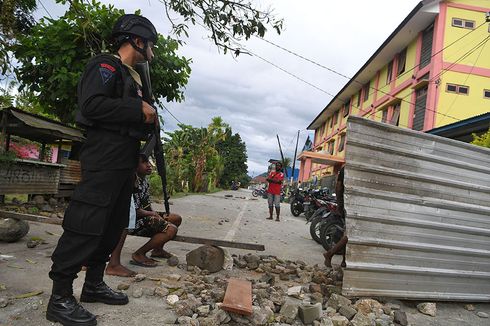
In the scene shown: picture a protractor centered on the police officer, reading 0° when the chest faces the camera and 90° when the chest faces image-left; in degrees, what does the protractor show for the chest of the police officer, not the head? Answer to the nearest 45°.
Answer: approximately 270°

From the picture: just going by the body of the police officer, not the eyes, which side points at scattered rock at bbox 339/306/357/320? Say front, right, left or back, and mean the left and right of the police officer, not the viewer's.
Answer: front

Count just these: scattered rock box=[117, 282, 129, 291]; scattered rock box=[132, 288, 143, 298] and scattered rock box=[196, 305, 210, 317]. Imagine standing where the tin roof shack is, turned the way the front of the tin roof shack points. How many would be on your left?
0

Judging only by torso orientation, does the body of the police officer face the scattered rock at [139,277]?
no

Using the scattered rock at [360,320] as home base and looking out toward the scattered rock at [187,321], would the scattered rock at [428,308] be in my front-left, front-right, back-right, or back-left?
back-right

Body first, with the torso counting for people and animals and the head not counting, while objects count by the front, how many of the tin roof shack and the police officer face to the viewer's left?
0

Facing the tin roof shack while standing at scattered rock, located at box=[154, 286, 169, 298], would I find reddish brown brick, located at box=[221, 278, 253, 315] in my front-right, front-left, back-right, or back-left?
back-right

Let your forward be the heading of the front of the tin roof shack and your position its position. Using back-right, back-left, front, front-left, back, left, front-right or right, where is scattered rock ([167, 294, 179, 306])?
front-right

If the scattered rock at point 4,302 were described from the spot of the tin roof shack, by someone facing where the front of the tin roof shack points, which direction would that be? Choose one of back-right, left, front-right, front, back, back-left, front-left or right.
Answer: front-right

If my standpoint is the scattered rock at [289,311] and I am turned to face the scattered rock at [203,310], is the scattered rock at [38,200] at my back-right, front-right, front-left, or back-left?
front-right

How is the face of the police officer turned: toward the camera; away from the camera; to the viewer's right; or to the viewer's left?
to the viewer's right

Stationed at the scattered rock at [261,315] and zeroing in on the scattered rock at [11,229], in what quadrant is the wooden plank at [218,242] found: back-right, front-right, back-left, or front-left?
front-right

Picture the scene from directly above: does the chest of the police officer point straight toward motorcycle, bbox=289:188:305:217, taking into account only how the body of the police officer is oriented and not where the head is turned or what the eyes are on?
no

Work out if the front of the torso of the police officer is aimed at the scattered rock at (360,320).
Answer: yes

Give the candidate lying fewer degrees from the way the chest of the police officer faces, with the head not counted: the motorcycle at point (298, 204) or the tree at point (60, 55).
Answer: the motorcycle

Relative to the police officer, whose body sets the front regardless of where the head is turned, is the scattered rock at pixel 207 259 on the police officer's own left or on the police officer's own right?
on the police officer's own left

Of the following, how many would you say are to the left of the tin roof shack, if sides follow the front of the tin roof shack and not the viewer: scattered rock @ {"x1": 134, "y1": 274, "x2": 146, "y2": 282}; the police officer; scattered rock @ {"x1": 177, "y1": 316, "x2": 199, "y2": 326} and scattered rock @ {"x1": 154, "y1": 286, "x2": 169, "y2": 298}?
0

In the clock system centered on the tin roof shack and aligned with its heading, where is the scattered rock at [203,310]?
The scattered rock is roughly at 1 o'clock from the tin roof shack.

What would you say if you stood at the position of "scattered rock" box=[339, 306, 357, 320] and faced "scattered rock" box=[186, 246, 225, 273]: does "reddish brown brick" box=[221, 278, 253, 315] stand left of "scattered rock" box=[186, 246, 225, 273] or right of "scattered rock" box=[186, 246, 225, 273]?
left
